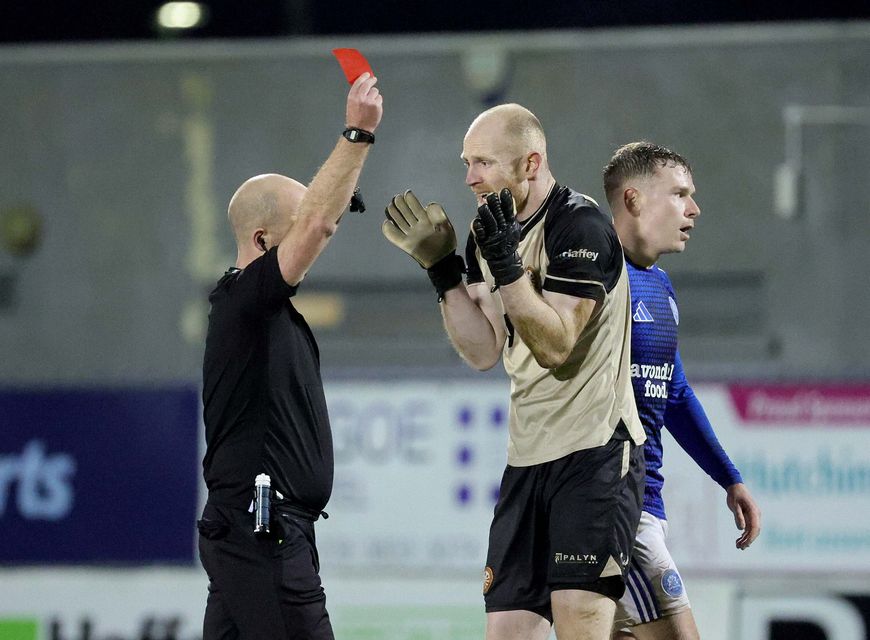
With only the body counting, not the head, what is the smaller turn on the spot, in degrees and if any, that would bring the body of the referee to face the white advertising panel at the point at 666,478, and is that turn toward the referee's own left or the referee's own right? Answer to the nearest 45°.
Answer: approximately 45° to the referee's own left

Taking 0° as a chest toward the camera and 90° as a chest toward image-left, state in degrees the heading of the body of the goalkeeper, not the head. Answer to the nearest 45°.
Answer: approximately 45°

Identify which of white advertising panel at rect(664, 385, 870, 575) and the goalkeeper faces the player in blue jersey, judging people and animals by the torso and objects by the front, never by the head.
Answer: the white advertising panel

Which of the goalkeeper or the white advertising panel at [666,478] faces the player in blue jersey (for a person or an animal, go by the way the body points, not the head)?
the white advertising panel

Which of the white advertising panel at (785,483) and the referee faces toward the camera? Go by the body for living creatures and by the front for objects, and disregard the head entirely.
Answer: the white advertising panel

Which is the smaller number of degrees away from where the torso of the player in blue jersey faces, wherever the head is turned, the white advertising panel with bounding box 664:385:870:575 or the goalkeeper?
the goalkeeper

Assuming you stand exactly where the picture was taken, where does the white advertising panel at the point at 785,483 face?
facing the viewer

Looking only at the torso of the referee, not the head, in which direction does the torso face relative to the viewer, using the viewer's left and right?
facing to the right of the viewer

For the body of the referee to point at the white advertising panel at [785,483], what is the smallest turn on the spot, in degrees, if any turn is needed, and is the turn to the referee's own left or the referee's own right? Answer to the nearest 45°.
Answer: approximately 45° to the referee's own left

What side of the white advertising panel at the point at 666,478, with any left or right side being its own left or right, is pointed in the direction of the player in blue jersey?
front

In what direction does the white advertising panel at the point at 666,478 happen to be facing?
toward the camera

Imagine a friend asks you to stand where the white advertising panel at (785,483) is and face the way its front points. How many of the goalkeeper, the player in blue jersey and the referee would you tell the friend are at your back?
0
